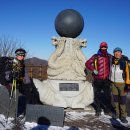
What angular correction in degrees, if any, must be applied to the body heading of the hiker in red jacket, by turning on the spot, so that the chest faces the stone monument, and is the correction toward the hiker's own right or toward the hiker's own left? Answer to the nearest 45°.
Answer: approximately 135° to the hiker's own right

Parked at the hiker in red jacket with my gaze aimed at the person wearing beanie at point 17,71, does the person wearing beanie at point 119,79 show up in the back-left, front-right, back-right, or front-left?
back-left

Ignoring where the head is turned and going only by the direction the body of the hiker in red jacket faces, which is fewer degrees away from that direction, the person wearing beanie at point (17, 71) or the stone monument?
the person wearing beanie

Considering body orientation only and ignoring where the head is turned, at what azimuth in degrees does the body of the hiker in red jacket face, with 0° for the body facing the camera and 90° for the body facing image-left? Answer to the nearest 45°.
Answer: approximately 0°

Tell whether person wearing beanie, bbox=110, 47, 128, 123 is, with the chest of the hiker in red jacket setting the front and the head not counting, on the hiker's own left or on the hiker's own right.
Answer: on the hiker's own left

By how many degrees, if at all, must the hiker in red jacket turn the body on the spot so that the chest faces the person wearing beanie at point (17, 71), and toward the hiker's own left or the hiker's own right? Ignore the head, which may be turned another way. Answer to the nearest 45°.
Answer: approximately 45° to the hiker's own right
